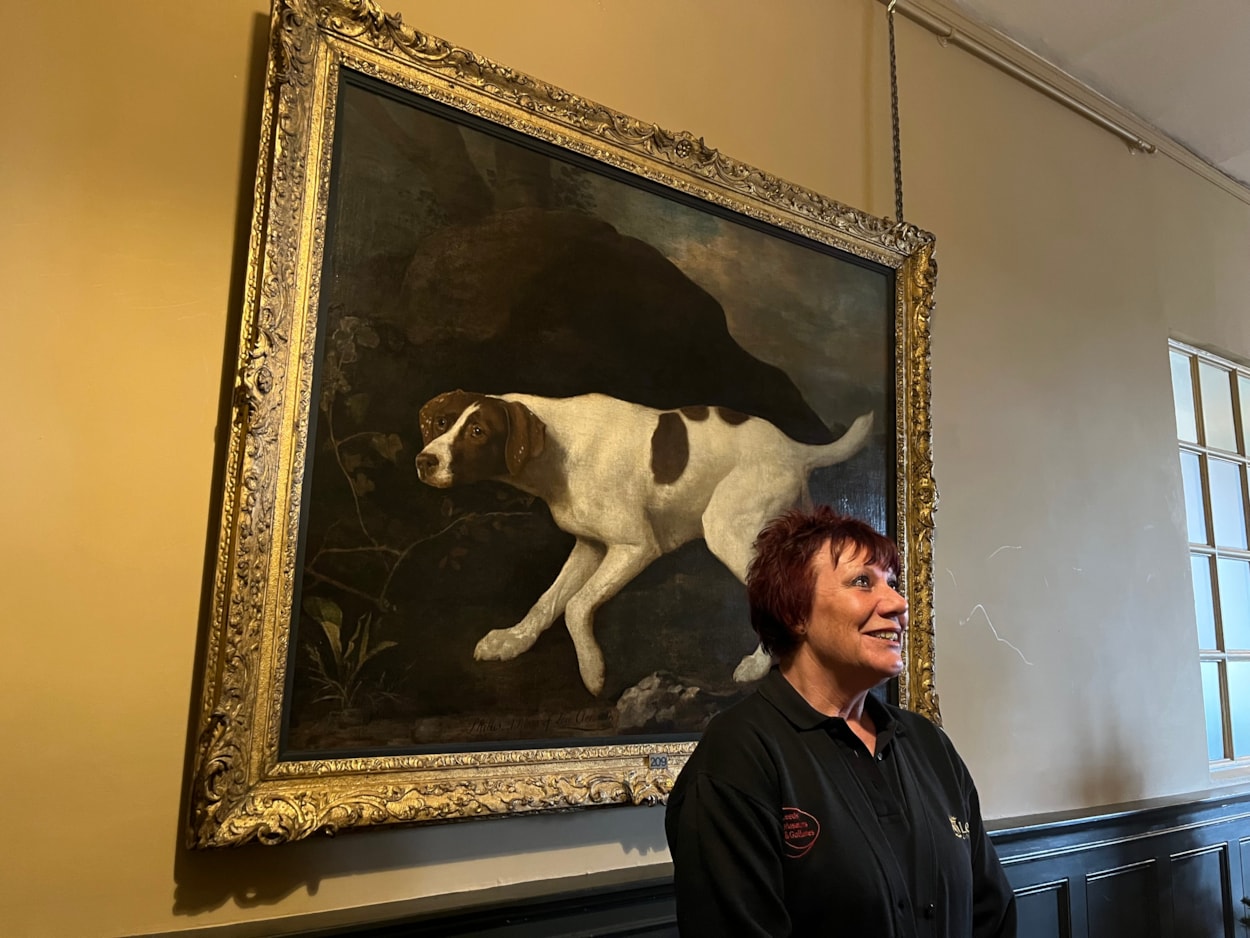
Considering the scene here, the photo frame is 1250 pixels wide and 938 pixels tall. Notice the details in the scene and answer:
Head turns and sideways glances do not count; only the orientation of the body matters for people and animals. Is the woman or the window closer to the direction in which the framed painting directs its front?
the woman

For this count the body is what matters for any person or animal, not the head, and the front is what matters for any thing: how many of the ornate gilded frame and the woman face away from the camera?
0

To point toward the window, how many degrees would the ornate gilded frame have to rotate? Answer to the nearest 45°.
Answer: approximately 90° to its left

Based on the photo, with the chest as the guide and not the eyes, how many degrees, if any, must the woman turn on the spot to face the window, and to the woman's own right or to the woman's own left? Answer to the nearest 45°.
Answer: approximately 90° to the woman's own left

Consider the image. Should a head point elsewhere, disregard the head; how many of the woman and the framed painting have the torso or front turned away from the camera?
0

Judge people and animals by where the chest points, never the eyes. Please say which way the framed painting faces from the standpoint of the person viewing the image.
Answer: facing the viewer and to the right of the viewer

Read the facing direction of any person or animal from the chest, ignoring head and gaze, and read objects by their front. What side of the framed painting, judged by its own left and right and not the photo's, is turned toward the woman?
front

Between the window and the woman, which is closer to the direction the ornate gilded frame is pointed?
the woman

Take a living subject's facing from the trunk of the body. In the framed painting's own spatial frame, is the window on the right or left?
on its left
